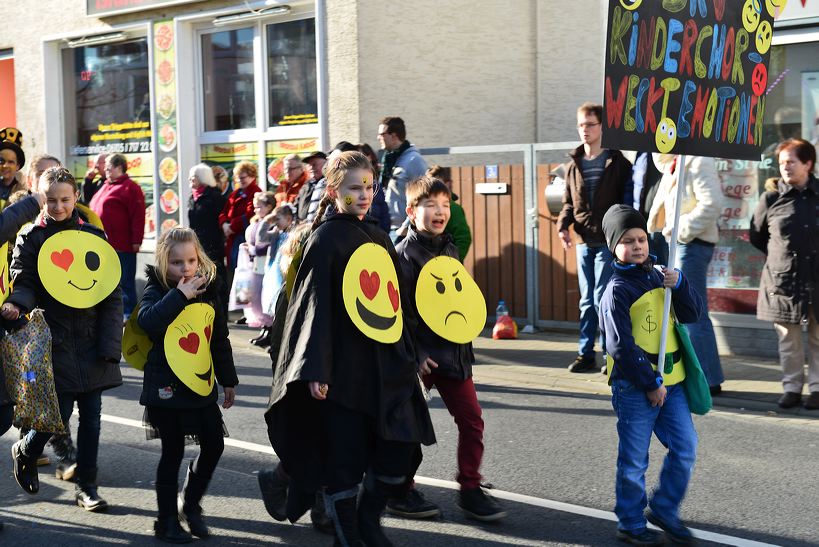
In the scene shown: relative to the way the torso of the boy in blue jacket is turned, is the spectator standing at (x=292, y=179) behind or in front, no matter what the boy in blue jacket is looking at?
behind

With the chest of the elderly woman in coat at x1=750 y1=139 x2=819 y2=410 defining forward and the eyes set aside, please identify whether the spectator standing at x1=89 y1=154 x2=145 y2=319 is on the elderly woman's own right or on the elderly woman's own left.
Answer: on the elderly woman's own right

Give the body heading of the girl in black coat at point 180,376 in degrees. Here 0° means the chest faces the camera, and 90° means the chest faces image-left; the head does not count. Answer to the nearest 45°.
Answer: approximately 315°

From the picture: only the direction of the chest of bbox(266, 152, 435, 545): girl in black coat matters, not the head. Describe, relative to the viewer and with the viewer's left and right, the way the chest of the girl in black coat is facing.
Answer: facing the viewer and to the right of the viewer

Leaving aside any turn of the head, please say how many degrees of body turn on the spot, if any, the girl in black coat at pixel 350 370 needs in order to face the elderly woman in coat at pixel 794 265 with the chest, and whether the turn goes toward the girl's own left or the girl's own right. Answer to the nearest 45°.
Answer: approximately 90° to the girl's own left

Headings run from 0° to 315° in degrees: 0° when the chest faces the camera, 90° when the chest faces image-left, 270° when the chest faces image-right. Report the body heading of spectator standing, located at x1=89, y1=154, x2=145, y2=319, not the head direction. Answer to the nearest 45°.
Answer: approximately 45°

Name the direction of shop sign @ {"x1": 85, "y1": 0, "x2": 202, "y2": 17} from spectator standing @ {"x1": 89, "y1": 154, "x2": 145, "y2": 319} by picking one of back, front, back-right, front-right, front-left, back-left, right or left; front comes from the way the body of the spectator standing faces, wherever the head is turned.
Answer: back-right

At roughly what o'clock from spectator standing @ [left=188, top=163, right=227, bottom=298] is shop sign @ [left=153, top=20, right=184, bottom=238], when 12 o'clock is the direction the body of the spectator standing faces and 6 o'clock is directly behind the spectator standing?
The shop sign is roughly at 4 o'clock from the spectator standing.
